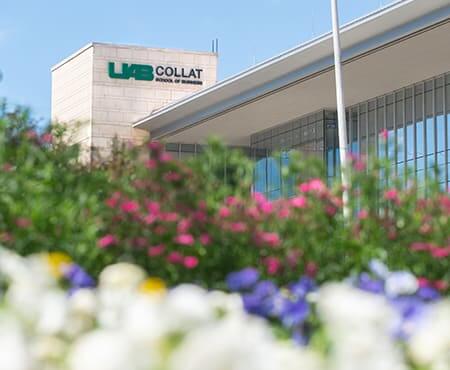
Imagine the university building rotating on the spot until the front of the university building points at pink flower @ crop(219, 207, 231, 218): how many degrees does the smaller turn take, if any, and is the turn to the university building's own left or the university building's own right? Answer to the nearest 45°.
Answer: approximately 45° to the university building's own left

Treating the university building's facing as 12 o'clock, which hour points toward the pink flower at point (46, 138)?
The pink flower is roughly at 11 o'clock from the university building.

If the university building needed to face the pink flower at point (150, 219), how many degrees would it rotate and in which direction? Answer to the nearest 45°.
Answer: approximately 45° to its left

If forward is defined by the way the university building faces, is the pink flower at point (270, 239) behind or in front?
in front

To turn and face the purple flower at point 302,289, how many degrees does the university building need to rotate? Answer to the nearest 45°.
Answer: approximately 45° to its left

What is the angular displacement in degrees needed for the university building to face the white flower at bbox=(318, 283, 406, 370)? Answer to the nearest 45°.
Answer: approximately 45° to its left

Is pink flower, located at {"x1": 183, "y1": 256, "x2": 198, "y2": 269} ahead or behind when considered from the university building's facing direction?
ahead

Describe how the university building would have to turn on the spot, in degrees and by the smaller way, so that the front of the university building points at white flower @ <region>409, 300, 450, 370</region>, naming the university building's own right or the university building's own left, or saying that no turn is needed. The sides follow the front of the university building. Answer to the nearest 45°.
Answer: approximately 45° to the university building's own left

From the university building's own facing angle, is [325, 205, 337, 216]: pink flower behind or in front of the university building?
in front

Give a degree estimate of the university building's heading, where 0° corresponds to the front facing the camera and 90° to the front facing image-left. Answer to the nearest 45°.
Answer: approximately 45°

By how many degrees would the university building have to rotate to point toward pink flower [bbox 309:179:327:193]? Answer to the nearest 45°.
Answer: approximately 45° to its left

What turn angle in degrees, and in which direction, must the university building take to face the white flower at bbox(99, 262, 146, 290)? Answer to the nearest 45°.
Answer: approximately 45° to its left
